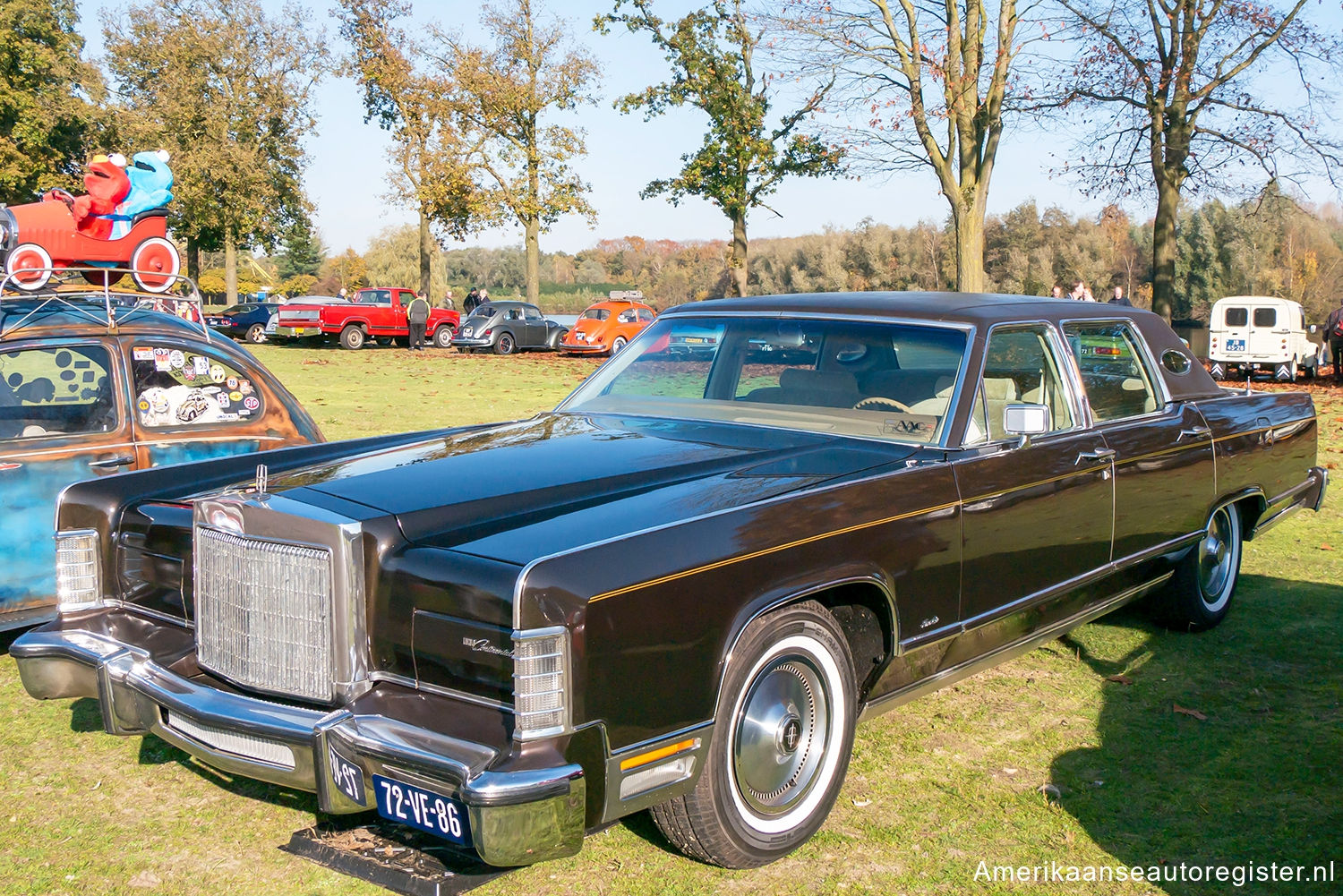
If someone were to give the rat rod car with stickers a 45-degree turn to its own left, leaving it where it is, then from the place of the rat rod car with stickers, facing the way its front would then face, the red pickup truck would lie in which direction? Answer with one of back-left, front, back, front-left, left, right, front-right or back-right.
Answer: back-right

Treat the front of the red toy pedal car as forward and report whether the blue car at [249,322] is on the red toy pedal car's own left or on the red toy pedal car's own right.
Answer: on the red toy pedal car's own right

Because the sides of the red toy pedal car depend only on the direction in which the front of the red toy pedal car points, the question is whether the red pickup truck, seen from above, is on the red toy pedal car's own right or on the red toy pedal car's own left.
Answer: on the red toy pedal car's own right

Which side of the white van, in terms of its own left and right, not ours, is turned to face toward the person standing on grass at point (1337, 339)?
right

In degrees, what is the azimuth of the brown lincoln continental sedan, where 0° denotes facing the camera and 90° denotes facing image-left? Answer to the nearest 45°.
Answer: approximately 45°

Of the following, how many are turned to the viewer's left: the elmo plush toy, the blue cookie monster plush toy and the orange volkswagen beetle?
2

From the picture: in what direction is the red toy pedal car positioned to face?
to the viewer's left

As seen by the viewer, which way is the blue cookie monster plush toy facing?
to the viewer's left
